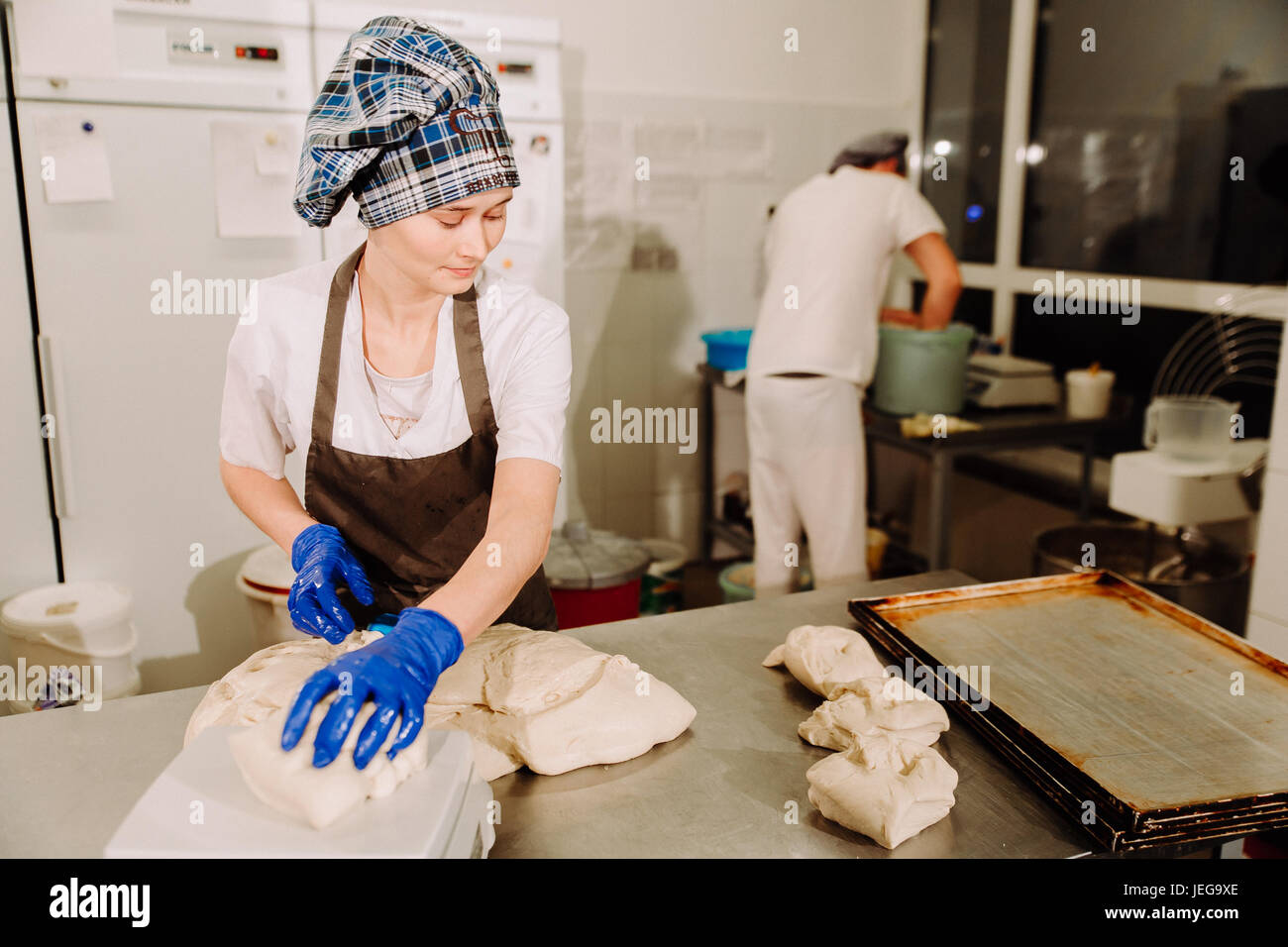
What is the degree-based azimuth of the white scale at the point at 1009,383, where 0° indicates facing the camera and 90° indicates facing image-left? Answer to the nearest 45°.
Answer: approximately 45°

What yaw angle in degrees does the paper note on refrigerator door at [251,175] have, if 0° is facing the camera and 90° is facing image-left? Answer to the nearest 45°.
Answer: approximately 0°

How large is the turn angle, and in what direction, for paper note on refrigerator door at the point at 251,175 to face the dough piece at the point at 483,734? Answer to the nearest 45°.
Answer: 0° — it already faces it

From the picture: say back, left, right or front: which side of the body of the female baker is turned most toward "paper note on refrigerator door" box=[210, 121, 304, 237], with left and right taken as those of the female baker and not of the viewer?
back

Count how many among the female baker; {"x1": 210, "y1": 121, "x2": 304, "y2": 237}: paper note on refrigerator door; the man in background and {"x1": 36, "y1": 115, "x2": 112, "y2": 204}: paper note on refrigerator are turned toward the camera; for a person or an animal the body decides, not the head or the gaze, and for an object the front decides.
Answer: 3
